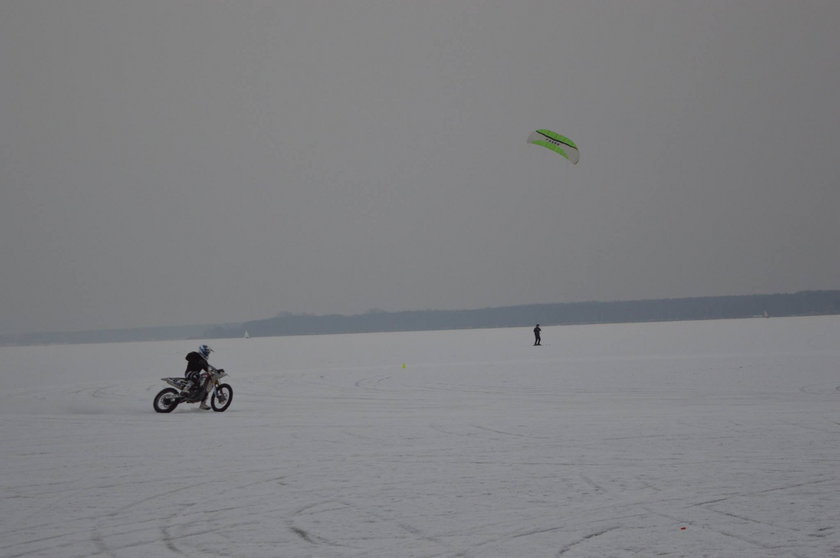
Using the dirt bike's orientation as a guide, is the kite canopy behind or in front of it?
in front

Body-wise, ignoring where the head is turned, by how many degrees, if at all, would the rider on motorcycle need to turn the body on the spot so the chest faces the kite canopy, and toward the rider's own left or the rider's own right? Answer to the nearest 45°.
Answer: approximately 45° to the rider's own left

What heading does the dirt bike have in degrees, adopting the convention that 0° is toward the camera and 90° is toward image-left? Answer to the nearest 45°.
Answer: approximately 270°

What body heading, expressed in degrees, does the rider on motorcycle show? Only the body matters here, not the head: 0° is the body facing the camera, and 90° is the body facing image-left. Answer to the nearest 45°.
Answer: approximately 270°
